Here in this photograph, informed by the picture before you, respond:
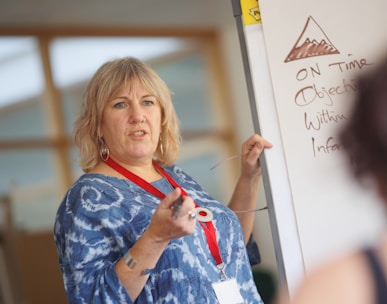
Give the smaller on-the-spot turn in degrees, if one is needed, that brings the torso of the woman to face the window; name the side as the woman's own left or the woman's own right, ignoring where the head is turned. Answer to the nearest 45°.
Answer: approximately 135° to the woman's own left

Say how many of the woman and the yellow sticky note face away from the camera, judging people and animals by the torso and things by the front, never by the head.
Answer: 0

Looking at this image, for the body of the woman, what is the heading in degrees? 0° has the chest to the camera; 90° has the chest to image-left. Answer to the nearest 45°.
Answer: approximately 315°

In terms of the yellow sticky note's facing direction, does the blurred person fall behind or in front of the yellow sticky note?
in front

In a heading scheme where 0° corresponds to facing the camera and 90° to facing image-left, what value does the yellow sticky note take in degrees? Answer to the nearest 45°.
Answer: approximately 0°

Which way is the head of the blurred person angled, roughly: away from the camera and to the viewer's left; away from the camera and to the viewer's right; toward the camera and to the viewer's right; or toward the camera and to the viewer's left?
away from the camera and to the viewer's left
